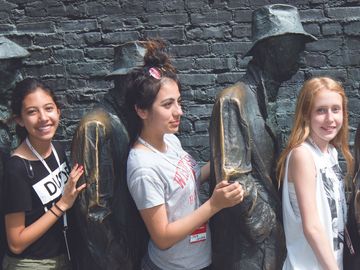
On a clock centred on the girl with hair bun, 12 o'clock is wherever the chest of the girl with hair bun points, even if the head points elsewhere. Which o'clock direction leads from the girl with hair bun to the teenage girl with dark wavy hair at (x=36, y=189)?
The teenage girl with dark wavy hair is roughly at 5 o'clock from the girl with hair bun.

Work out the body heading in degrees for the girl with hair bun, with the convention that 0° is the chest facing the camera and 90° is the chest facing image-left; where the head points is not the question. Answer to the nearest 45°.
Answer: approximately 315°

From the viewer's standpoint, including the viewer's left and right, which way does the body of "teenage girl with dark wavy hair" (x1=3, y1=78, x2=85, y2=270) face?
facing the viewer and to the right of the viewer
